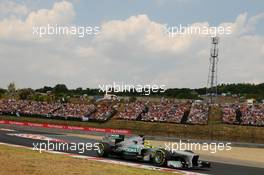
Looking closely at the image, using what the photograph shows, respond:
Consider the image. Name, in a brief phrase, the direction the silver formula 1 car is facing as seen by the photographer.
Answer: facing the viewer and to the right of the viewer
